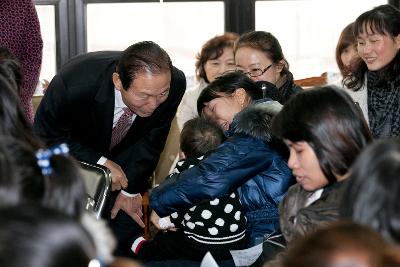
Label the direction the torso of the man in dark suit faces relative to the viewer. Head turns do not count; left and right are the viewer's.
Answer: facing the viewer and to the right of the viewer

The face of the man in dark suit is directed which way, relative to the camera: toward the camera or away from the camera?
toward the camera
